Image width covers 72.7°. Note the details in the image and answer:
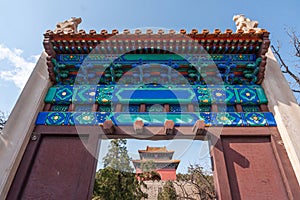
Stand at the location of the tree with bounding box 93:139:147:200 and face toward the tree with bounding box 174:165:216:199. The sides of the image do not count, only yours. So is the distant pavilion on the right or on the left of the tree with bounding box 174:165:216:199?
left

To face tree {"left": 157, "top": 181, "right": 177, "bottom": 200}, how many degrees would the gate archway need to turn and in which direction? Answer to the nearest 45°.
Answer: approximately 180°

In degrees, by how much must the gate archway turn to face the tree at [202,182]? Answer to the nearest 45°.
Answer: approximately 180°

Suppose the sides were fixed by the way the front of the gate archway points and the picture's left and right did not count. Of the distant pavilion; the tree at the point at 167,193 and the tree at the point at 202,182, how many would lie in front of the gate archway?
0

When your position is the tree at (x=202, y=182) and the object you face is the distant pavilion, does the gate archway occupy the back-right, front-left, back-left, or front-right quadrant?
back-left

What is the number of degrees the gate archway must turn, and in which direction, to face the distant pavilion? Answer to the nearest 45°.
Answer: approximately 180°

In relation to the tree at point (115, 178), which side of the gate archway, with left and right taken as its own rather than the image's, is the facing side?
back

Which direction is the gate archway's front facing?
toward the camera

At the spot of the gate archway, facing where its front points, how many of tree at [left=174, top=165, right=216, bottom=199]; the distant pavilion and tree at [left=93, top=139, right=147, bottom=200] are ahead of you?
0
